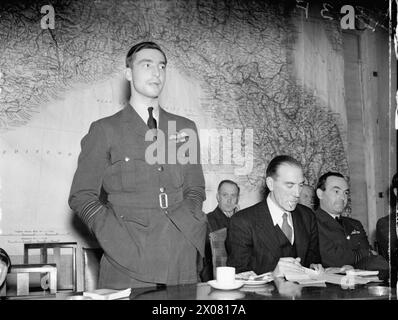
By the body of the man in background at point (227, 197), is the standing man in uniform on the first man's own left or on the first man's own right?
on the first man's own right

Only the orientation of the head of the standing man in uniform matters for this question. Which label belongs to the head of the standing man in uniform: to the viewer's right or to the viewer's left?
to the viewer's right

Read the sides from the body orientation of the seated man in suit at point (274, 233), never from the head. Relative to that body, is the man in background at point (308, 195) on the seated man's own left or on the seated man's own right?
on the seated man's own left

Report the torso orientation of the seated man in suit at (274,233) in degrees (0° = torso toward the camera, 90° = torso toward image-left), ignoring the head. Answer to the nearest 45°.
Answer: approximately 315°

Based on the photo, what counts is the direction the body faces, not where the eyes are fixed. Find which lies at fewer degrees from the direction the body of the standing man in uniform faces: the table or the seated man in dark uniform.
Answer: the table
